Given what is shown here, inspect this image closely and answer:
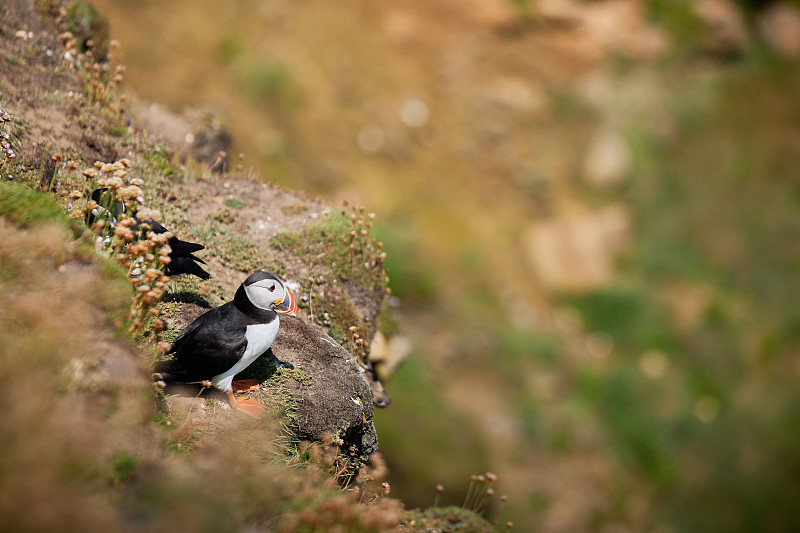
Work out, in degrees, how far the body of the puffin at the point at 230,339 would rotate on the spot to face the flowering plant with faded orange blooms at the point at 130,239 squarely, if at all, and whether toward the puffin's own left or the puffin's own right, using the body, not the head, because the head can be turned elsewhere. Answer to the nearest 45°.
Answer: approximately 180°

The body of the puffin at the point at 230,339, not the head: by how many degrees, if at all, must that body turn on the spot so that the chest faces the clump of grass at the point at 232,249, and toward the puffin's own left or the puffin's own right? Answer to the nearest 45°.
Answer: approximately 90° to the puffin's own left

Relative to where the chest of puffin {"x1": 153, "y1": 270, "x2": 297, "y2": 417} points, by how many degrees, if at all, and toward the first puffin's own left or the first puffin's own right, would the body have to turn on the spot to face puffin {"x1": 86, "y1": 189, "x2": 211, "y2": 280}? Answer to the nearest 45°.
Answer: approximately 135° to the first puffin's own left

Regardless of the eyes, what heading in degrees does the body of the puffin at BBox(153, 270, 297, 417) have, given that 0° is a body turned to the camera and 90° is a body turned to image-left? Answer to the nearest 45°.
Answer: approximately 270°

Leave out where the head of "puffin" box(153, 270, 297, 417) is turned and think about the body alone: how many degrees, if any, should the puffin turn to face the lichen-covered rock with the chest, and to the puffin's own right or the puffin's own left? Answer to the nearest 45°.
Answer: approximately 45° to the puffin's own left

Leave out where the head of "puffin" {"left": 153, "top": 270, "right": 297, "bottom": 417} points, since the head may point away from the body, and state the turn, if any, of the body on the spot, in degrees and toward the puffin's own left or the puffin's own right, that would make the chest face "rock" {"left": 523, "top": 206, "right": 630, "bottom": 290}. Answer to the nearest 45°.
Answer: approximately 45° to the puffin's own left
